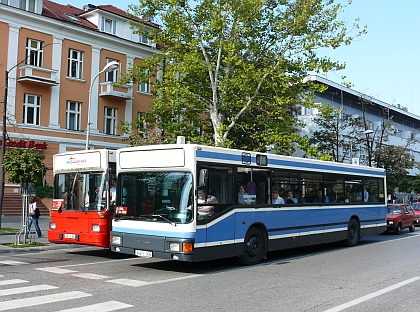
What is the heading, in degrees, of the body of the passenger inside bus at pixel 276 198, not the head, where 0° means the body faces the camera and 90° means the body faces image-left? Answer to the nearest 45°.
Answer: approximately 45°

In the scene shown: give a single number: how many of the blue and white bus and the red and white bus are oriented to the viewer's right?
0

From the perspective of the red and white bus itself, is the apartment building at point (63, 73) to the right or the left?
on its right

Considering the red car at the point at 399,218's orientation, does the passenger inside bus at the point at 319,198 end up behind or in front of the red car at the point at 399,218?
in front

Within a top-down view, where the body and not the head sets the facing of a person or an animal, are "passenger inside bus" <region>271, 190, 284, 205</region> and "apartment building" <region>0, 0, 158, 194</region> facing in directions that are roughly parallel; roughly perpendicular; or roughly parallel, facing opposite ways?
roughly perpendicular

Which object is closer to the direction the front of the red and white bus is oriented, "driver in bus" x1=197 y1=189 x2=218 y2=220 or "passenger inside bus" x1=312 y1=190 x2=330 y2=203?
the driver in bus

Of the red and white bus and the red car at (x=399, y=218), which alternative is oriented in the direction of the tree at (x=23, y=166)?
the red car

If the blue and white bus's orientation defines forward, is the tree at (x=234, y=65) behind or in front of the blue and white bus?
behind

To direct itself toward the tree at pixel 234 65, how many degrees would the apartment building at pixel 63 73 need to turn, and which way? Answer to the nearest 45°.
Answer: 0° — it already faces it

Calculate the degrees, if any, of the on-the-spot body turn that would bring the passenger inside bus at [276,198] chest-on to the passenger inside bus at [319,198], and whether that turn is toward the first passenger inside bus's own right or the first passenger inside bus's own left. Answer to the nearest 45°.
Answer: approximately 180°

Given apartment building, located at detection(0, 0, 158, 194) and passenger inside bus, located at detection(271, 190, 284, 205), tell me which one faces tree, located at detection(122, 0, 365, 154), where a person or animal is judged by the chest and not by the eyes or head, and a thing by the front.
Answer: the apartment building

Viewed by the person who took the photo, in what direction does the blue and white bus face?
facing the viewer and to the left of the viewer

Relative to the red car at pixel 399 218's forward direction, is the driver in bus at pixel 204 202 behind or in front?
in front

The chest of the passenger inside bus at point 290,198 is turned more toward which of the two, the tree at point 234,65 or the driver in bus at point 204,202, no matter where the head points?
the driver in bus
